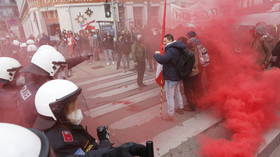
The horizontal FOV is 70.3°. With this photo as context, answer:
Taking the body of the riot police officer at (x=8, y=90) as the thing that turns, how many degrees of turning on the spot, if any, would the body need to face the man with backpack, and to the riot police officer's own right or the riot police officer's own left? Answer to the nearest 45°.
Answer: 0° — they already face them

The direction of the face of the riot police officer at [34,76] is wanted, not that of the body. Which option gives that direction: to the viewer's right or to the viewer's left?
to the viewer's right

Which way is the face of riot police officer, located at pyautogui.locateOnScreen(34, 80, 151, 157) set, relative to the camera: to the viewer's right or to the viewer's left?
to the viewer's right

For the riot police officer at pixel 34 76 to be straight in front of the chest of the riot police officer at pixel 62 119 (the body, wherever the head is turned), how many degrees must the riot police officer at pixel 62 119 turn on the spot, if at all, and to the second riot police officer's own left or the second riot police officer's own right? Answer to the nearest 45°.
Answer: approximately 90° to the second riot police officer's own left

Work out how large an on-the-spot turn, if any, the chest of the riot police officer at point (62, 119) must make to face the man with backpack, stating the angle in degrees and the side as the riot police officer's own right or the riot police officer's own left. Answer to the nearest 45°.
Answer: approximately 45° to the riot police officer's own left

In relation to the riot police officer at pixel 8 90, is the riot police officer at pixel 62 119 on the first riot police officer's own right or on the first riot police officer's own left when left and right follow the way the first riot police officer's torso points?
on the first riot police officer's own right

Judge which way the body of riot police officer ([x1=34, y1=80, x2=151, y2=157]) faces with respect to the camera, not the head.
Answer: to the viewer's right

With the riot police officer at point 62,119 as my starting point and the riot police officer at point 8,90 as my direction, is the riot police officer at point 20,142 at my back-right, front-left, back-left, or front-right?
back-left

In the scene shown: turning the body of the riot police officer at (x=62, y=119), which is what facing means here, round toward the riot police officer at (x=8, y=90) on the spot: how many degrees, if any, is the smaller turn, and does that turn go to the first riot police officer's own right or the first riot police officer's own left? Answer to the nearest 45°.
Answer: approximately 135° to the first riot police officer's own left

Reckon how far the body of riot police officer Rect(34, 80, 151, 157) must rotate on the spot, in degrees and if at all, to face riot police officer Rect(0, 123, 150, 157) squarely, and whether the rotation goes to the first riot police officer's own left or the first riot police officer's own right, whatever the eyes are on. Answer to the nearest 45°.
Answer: approximately 90° to the first riot police officer's own right

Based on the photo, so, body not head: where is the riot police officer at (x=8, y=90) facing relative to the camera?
to the viewer's right

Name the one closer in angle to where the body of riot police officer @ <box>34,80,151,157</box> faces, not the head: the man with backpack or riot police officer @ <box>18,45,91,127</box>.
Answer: the man with backpack

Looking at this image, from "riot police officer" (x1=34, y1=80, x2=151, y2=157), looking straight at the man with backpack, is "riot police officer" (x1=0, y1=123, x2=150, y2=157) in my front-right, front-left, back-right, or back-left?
back-right
